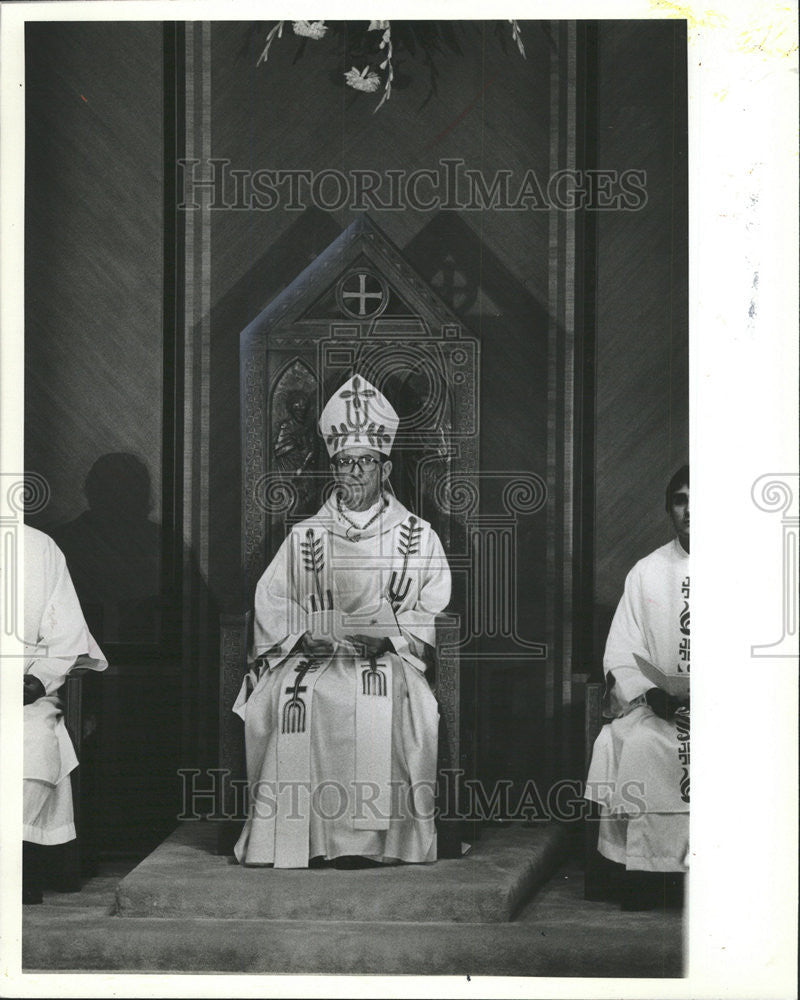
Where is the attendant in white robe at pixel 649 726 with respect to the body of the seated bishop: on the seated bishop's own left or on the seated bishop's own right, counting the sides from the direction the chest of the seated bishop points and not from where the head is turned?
on the seated bishop's own left

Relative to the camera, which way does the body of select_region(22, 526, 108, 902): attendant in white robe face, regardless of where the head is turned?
toward the camera

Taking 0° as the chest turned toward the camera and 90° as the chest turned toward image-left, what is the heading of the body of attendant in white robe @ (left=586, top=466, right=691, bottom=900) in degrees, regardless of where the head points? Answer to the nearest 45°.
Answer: approximately 0°

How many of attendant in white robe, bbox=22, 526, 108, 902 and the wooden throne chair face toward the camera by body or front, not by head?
2

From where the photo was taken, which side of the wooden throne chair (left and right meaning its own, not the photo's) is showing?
front

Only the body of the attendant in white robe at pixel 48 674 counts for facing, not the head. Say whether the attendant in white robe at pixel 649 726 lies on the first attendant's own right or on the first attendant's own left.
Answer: on the first attendant's own left

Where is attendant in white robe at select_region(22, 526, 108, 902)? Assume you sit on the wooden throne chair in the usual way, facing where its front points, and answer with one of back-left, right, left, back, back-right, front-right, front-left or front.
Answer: right

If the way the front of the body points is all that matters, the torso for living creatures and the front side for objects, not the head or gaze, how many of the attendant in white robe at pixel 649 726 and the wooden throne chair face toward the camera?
2

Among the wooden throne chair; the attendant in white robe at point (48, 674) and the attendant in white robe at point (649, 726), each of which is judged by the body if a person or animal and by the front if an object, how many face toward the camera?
3
